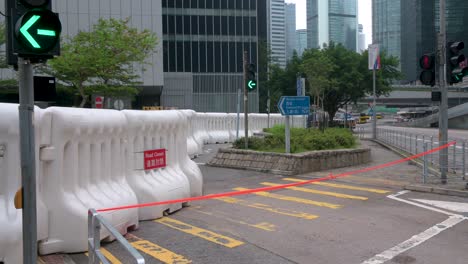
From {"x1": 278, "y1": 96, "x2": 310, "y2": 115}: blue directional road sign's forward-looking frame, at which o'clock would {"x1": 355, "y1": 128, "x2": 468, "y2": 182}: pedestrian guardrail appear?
The pedestrian guardrail is roughly at 8 o'clock from the blue directional road sign.

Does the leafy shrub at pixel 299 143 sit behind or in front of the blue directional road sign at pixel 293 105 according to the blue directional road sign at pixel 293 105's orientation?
behind

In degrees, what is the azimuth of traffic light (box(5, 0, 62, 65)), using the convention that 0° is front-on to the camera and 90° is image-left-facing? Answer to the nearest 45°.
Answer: approximately 0°

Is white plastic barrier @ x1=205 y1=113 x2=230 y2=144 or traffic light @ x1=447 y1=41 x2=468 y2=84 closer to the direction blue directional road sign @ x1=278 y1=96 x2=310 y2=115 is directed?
the traffic light

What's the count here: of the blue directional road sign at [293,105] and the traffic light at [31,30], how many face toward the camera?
2

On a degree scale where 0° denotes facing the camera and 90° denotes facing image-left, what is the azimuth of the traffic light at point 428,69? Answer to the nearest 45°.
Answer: approximately 45°
